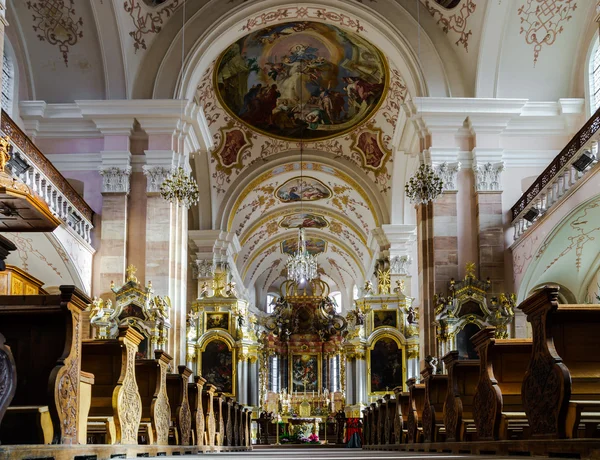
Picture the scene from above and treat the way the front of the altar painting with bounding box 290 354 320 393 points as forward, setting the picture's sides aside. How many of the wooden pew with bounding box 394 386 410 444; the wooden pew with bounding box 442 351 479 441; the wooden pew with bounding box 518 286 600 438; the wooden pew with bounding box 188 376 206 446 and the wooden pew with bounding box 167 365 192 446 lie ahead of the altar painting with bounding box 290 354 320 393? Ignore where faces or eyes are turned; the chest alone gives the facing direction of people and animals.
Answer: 5

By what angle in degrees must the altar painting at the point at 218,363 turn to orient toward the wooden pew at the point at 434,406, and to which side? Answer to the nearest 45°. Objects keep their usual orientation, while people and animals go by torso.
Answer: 0° — it already faces it

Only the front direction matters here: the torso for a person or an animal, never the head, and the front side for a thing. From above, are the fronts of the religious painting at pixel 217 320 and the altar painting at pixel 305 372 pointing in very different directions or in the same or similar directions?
same or similar directions

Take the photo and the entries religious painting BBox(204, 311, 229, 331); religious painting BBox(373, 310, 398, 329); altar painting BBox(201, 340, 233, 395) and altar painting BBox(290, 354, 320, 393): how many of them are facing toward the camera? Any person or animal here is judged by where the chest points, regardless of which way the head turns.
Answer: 4

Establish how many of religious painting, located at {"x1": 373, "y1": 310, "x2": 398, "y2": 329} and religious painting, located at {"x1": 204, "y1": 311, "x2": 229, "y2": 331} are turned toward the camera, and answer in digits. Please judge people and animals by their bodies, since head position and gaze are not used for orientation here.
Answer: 2

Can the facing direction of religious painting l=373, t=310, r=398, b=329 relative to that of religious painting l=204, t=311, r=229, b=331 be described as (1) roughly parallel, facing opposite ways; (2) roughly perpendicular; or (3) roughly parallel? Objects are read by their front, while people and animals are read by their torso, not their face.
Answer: roughly parallel

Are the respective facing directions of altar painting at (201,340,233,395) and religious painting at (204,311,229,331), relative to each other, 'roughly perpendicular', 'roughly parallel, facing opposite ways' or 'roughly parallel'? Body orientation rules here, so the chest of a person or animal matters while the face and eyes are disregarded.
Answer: roughly parallel

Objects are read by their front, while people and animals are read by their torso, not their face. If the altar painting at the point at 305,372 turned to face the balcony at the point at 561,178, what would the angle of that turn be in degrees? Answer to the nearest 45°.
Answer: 0° — it already faces it

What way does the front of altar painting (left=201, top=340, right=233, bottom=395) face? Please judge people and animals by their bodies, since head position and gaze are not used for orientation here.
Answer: toward the camera

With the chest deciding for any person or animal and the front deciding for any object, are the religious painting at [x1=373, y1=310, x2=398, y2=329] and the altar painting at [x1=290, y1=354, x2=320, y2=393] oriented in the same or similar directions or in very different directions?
same or similar directions

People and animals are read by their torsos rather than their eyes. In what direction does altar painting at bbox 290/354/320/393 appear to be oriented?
toward the camera

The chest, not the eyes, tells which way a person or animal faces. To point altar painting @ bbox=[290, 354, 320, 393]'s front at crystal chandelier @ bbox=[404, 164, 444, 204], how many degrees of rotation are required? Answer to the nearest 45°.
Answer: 0° — it already faces it

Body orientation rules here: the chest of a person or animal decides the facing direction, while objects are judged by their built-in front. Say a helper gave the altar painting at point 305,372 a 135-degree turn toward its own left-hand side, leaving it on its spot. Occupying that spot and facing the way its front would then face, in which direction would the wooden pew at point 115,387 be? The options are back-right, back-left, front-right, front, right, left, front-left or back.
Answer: back-right

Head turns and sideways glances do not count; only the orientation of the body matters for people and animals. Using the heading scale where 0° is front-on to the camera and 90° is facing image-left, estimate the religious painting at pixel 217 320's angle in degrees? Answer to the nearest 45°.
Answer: approximately 0°

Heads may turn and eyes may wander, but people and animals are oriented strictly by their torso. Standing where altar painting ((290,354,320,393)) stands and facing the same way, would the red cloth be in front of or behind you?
in front

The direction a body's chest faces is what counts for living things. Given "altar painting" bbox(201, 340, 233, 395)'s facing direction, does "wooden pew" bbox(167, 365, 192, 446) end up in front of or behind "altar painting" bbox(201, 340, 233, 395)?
in front
